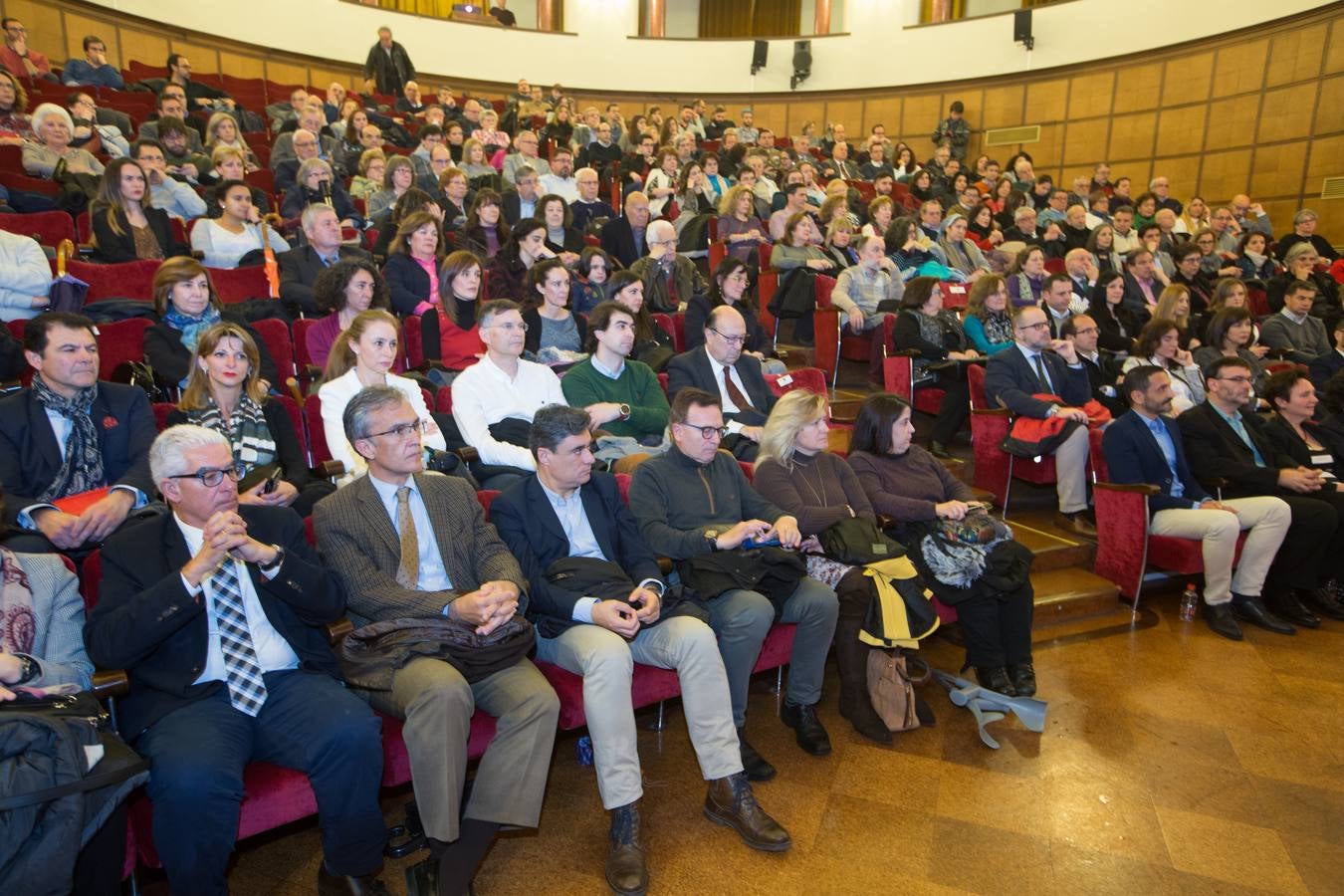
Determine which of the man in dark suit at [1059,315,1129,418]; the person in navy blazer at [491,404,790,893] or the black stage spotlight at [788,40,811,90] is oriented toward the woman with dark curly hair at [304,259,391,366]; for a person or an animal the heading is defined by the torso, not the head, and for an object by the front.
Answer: the black stage spotlight

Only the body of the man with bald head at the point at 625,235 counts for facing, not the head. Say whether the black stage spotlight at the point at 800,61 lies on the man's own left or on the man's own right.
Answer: on the man's own left

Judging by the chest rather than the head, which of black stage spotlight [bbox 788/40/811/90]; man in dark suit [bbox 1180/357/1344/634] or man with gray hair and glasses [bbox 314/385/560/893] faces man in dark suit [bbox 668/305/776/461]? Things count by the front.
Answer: the black stage spotlight

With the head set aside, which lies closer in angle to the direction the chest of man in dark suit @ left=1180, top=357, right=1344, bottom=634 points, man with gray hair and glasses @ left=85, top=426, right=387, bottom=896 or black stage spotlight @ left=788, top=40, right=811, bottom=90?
the man with gray hair and glasses

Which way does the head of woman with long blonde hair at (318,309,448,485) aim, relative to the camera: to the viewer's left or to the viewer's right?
to the viewer's right

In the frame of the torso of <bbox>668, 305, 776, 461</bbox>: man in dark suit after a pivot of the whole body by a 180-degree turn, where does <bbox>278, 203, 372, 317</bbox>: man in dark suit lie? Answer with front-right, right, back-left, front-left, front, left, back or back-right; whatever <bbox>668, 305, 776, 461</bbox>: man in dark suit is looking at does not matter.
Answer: front-left

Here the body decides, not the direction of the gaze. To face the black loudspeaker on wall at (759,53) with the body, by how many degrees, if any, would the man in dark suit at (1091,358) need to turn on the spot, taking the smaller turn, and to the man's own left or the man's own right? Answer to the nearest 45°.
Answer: approximately 180°

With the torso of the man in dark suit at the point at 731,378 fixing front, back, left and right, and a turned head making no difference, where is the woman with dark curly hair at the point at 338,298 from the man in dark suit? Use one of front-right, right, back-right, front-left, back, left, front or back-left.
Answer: back-right

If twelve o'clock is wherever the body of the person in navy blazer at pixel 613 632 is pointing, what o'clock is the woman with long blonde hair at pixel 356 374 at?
The woman with long blonde hair is roughly at 6 o'clock from the person in navy blazer.

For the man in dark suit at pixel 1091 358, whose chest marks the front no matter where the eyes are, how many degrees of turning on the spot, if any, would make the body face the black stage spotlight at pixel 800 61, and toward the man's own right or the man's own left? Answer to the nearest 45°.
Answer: approximately 180°

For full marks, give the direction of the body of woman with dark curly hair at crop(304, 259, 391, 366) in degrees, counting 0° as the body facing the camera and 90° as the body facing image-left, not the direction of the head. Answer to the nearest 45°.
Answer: approximately 315°

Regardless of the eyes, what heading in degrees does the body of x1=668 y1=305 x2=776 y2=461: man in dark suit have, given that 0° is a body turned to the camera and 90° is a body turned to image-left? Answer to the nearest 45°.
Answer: approximately 315°

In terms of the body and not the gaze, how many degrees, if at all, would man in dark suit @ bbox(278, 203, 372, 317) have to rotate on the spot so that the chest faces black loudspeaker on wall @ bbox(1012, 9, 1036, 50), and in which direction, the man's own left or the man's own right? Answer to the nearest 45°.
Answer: approximately 90° to the man's own left
